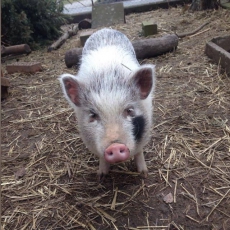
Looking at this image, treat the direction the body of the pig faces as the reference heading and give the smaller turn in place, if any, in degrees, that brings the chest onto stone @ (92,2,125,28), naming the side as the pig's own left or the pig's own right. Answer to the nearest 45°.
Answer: approximately 180°

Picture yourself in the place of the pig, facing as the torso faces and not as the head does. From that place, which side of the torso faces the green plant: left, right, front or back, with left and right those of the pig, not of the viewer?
back

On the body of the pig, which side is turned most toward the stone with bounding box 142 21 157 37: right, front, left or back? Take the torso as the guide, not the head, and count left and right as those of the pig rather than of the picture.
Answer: back

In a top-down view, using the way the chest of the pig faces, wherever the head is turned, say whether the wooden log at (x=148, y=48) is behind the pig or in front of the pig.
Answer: behind

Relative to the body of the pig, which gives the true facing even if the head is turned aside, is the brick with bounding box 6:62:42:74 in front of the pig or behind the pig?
behind

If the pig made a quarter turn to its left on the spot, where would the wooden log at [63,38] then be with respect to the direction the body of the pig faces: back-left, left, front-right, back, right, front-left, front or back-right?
left

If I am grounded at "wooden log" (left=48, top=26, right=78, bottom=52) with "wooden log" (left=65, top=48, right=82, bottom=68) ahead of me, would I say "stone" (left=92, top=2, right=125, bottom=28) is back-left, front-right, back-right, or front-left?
back-left

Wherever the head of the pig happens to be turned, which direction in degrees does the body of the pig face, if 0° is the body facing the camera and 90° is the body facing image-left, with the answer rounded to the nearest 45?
approximately 0°

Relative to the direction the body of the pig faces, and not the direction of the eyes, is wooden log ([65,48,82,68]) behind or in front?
behind

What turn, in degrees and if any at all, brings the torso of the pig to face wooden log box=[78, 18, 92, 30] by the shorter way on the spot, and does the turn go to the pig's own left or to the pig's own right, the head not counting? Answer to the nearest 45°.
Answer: approximately 180°
